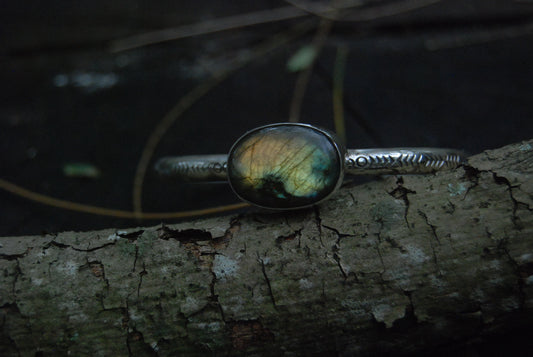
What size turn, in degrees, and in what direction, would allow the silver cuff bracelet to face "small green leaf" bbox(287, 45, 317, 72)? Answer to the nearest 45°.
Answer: approximately 180°

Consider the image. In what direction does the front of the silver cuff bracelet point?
toward the camera
